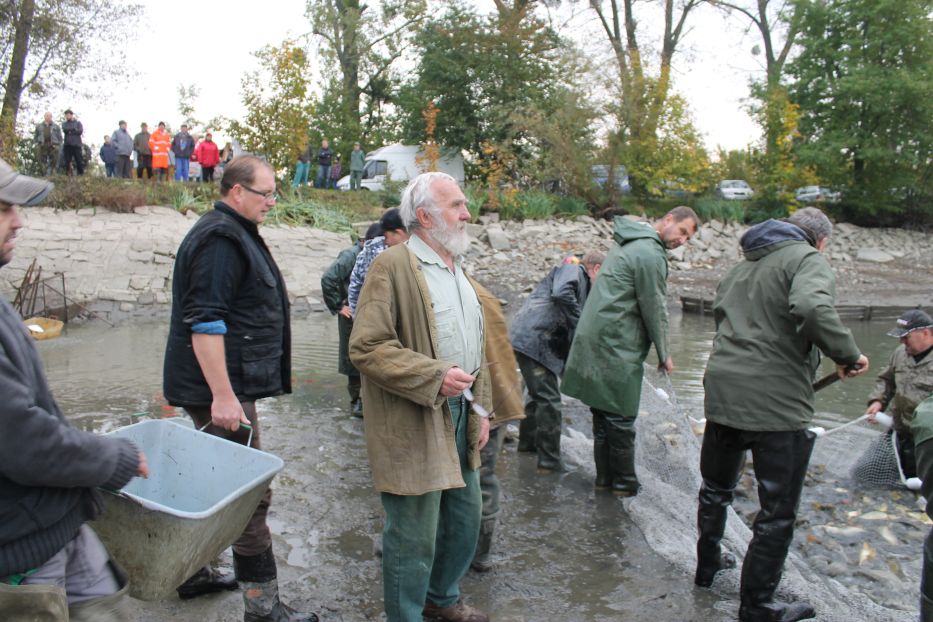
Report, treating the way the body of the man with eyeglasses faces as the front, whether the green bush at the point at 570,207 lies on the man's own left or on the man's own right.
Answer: on the man's own left

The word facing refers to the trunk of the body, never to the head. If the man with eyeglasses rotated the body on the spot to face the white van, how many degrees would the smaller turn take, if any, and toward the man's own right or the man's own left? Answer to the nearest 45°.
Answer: approximately 90° to the man's own left

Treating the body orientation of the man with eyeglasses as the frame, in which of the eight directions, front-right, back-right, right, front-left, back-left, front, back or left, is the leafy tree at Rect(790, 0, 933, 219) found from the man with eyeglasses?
front-left

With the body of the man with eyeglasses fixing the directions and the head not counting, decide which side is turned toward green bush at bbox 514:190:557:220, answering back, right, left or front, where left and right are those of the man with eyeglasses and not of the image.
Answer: left

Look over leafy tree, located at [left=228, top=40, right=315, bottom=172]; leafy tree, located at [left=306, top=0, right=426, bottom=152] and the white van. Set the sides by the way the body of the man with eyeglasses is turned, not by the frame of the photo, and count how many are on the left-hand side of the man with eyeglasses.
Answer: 3

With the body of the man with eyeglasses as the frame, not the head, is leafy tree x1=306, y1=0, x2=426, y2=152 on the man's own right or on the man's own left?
on the man's own left

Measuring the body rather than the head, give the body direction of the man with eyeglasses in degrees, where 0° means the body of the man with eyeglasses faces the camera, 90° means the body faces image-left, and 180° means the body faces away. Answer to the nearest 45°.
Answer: approximately 270°

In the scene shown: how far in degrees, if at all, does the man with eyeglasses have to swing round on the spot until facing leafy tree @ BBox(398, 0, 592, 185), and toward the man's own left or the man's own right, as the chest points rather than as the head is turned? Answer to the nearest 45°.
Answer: approximately 90° to the man's own left

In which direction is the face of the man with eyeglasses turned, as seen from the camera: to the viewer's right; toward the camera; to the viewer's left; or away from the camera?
to the viewer's right
